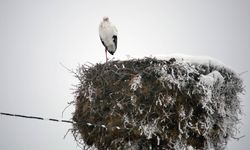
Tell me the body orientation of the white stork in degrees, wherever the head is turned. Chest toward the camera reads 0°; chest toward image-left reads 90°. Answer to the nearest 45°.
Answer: approximately 45°
